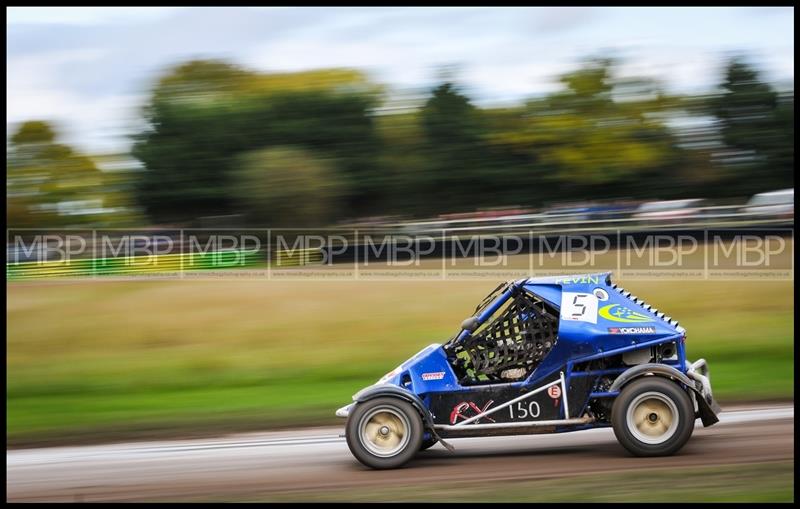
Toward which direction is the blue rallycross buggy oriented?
to the viewer's left
